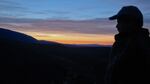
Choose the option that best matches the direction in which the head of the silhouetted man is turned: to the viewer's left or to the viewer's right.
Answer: to the viewer's left

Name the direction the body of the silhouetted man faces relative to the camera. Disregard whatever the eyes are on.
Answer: to the viewer's left
